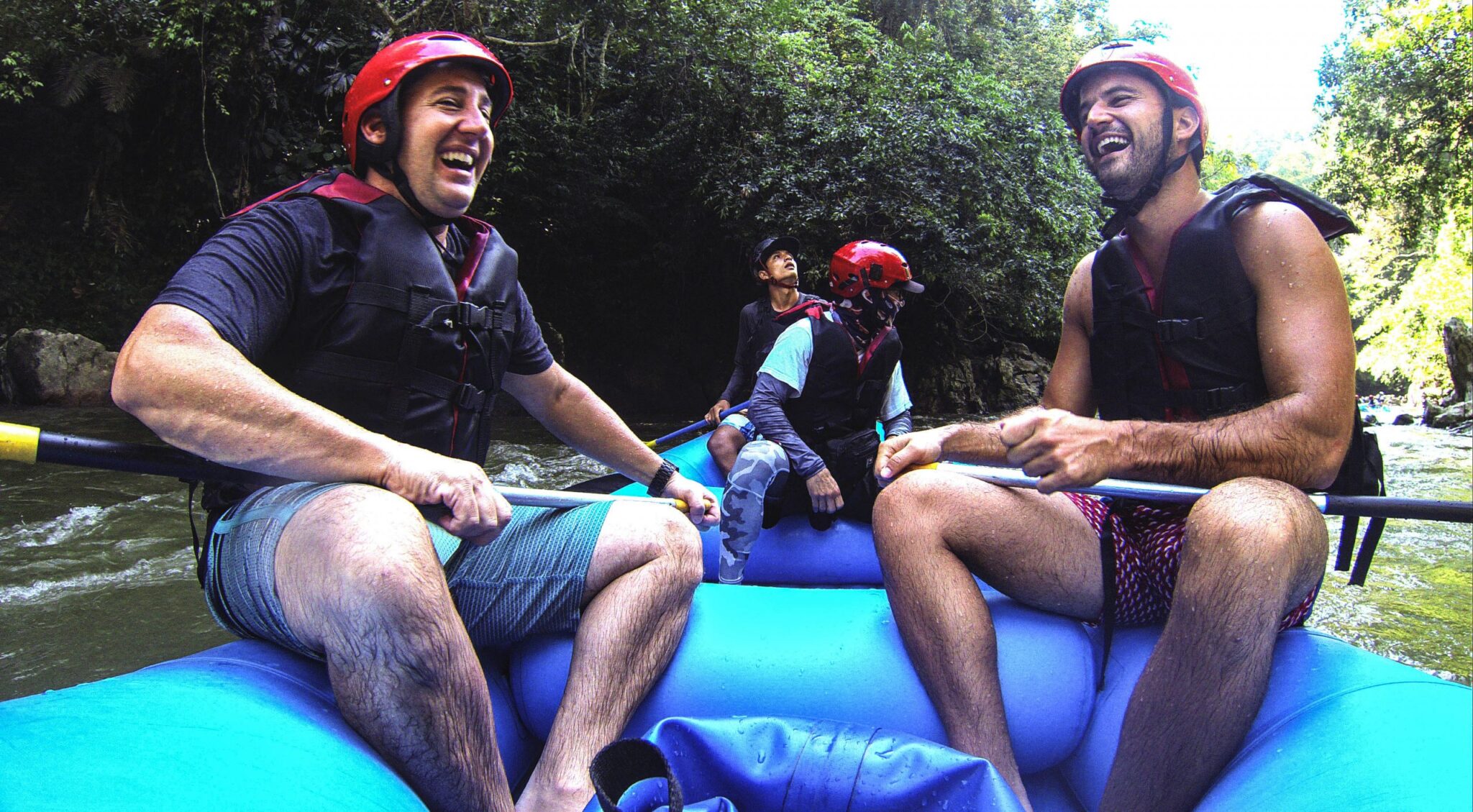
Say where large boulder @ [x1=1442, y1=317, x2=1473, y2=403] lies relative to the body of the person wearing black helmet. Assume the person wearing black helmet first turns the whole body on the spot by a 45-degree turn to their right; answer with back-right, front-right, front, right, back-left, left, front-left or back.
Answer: back-left

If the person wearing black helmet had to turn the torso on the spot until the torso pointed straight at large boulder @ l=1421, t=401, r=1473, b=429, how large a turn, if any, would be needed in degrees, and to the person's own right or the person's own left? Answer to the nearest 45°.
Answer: approximately 90° to the person's own left

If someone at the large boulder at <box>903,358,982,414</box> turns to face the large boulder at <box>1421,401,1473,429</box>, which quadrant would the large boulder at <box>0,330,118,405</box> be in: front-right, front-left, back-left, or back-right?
back-right
